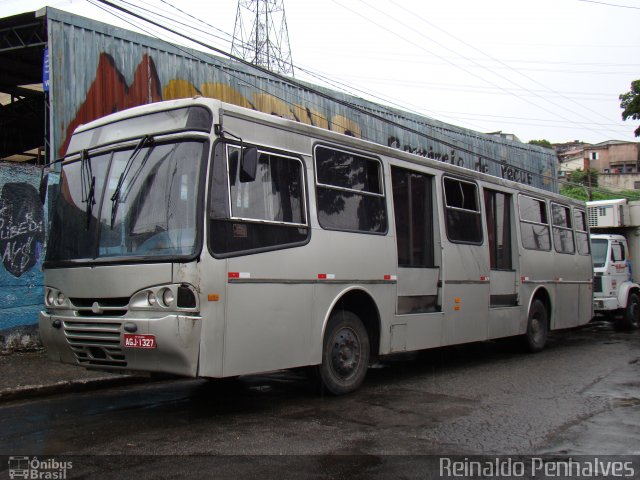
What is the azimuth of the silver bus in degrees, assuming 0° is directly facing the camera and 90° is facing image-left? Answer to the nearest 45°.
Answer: approximately 45°

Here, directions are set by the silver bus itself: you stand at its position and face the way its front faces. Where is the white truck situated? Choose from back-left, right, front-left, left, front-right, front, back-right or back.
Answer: back

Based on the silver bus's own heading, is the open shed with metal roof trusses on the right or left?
on its right

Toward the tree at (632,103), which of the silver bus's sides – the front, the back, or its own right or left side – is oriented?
back

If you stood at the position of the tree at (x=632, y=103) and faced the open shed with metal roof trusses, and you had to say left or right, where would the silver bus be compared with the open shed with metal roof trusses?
left

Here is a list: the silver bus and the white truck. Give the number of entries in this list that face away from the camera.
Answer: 0

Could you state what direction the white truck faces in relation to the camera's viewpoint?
facing the viewer and to the left of the viewer

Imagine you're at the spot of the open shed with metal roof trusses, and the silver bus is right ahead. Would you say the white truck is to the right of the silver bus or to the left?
left
